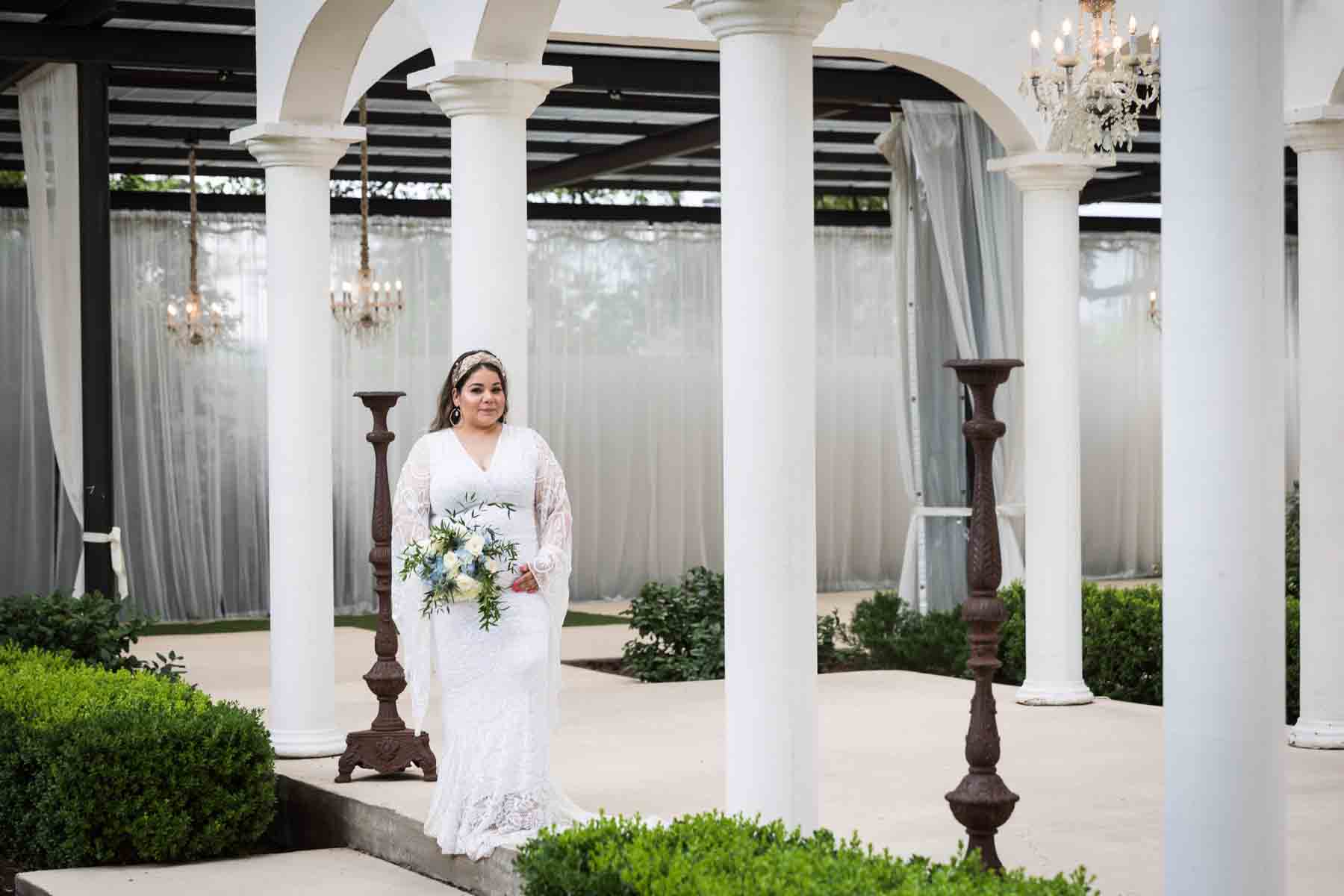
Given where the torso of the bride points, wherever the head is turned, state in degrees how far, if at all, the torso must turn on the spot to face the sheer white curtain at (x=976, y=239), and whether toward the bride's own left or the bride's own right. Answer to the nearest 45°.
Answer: approximately 135° to the bride's own left

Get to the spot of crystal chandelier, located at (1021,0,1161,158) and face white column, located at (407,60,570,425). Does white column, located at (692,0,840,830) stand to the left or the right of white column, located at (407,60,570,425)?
left

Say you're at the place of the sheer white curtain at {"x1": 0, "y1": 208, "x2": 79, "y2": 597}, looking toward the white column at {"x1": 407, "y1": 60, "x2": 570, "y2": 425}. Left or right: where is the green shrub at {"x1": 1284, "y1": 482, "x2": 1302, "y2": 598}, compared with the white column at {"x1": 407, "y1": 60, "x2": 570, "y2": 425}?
left

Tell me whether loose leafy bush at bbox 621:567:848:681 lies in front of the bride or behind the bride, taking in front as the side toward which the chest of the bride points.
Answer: behind

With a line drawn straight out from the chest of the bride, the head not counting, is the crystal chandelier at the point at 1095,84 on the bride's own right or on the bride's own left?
on the bride's own left

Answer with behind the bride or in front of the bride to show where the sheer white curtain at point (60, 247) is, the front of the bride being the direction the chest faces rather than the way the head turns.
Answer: behind

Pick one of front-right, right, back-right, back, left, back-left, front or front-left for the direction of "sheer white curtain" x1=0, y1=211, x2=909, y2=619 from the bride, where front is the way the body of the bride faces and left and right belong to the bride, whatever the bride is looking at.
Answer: back

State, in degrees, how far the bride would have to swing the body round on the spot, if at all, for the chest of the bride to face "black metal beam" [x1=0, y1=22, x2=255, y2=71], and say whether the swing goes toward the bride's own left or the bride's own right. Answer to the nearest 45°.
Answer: approximately 135° to the bride's own right

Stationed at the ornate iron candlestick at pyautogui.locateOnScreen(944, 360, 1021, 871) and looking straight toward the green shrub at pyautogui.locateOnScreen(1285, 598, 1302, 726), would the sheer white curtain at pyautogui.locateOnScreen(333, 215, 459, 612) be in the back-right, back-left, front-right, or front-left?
front-left

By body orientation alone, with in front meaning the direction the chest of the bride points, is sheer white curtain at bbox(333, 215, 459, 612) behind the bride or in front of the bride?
behind

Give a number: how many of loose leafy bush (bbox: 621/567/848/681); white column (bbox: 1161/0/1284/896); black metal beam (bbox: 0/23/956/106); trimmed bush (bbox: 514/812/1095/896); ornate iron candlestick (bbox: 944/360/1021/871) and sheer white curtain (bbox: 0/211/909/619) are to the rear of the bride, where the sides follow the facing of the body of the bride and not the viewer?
3

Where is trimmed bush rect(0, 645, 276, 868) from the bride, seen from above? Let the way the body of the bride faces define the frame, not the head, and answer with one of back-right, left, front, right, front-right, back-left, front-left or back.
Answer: back-right

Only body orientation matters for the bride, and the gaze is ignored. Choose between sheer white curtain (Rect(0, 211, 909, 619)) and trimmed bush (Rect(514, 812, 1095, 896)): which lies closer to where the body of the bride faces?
the trimmed bush

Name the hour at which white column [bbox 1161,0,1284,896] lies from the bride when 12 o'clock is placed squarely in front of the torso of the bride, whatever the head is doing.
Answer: The white column is roughly at 11 o'clock from the bride.

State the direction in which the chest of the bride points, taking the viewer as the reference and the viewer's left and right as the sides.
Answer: facing the viewer
